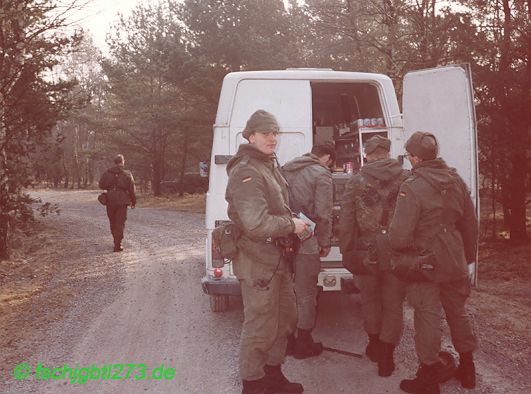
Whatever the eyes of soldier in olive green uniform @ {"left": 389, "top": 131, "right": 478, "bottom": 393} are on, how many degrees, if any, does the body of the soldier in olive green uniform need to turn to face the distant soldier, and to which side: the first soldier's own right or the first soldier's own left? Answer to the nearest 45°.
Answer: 0° — they already face them

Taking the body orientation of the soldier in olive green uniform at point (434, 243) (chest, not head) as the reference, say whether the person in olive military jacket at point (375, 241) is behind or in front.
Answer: in front

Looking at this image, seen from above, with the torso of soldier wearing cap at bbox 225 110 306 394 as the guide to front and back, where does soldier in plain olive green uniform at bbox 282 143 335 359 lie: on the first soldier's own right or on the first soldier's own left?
on the first soldier's own left

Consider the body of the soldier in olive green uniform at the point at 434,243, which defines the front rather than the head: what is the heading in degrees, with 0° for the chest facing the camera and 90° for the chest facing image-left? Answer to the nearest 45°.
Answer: approximately 135°
